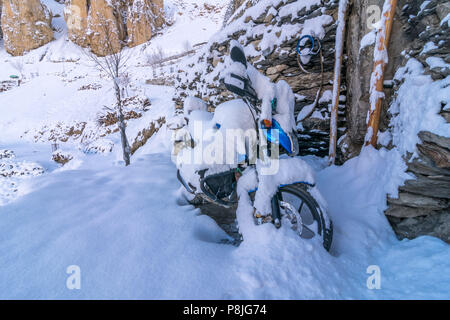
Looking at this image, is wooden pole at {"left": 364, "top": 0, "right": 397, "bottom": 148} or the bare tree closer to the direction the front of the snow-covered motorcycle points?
the wooden pole

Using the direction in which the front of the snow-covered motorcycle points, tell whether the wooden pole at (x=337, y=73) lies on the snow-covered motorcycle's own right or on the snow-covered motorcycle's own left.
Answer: on the snow-covered motorcycle's own left

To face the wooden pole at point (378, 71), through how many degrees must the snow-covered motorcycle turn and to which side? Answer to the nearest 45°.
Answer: approximately 90° to its left

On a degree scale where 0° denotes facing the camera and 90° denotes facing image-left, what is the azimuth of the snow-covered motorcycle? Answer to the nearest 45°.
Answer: approximately 315°

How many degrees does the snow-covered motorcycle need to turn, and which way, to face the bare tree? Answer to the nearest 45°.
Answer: approximately 180°
